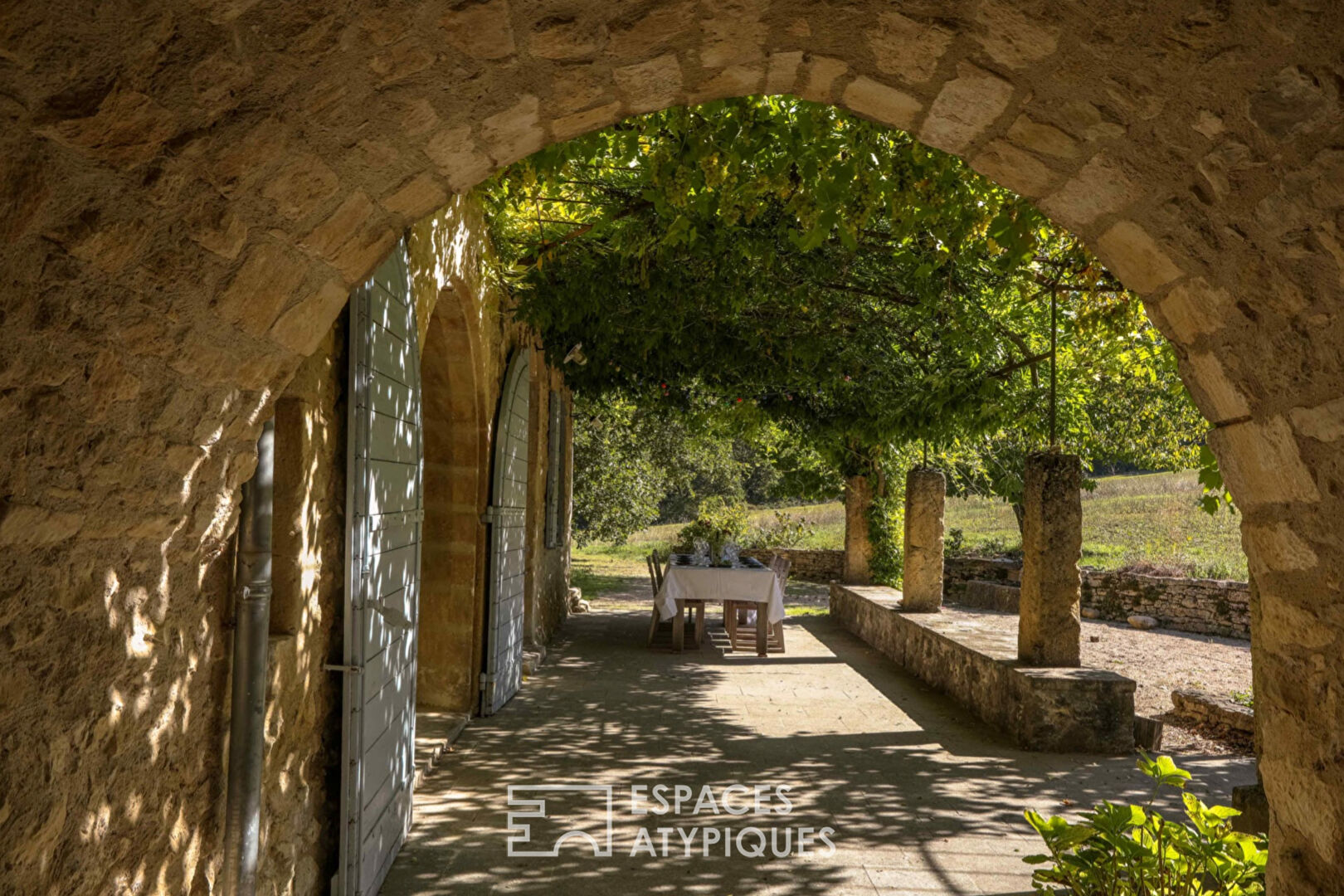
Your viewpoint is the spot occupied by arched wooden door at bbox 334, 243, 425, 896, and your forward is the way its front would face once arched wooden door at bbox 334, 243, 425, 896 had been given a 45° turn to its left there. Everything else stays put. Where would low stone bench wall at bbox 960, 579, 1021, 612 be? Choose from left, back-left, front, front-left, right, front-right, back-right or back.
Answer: front

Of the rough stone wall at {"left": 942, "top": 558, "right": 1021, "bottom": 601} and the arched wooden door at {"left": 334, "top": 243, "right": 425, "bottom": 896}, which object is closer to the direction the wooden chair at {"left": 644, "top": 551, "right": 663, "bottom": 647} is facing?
the rough stone wall

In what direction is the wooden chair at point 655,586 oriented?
to the viewer's right

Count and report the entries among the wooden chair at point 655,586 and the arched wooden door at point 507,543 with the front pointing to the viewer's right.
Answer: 2

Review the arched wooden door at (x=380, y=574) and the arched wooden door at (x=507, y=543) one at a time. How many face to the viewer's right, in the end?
2

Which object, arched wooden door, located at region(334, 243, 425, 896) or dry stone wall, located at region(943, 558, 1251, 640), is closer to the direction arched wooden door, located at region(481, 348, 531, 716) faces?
the dry stone wall

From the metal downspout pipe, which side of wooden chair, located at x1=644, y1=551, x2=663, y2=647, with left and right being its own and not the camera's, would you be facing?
right

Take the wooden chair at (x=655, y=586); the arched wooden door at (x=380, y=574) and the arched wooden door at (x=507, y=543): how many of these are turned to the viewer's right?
3

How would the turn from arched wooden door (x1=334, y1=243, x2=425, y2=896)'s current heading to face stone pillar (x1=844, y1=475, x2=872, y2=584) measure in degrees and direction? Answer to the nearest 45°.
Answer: approximately 45° to its left

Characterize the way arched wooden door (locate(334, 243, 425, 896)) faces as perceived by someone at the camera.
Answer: facing to the right of the viewer

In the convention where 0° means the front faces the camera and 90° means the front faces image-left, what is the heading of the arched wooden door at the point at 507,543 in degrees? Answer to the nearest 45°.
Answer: approximately 270°

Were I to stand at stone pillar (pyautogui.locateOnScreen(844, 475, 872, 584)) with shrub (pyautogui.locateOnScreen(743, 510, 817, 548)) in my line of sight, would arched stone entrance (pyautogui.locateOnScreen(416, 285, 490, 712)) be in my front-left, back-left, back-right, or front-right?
back-left

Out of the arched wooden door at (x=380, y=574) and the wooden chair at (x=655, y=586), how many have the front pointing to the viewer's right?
2

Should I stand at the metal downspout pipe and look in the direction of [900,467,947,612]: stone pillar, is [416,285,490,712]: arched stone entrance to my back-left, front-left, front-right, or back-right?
front-left

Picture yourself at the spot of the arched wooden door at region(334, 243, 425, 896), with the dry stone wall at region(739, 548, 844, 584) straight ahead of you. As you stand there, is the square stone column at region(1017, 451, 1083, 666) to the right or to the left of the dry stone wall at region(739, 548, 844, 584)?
right
